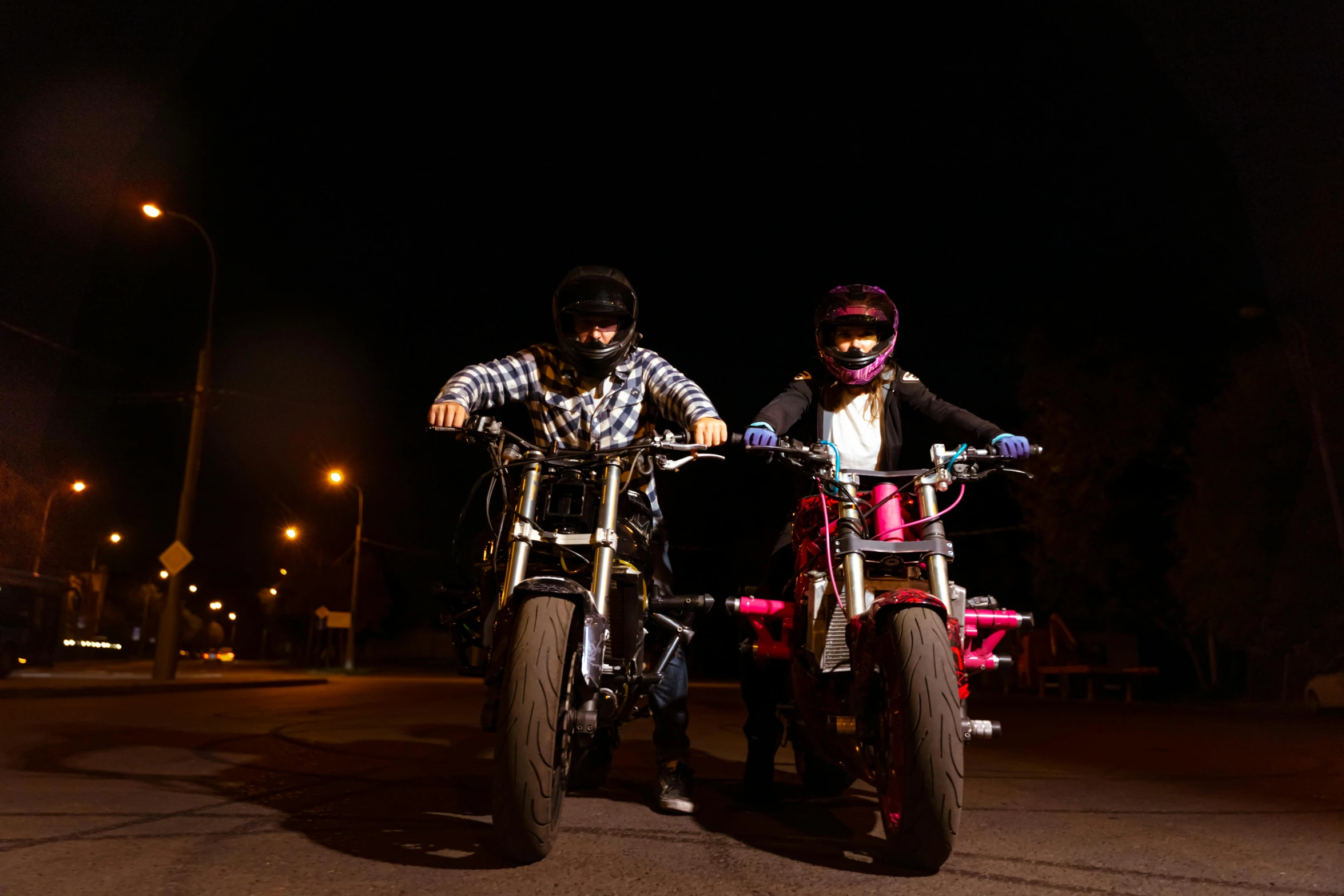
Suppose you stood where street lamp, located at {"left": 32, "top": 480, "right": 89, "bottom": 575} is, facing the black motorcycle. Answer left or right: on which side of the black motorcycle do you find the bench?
left

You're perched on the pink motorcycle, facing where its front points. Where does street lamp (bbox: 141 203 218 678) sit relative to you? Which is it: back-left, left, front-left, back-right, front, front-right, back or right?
back-right

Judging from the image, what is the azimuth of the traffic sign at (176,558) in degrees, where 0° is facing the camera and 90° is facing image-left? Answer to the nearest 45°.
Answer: approximately 0°

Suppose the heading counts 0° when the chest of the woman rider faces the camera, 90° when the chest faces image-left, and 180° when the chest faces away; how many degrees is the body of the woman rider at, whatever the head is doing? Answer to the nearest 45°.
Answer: approximately 0°

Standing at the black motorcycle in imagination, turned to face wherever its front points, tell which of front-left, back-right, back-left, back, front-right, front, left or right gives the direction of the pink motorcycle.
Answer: left

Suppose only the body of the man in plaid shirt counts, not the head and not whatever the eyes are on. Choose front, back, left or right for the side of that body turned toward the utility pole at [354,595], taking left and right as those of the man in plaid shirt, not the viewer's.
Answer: back

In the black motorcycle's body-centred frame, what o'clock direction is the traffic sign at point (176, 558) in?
The traffic sign is roughly at 5 o'clock from the black motorcycle.

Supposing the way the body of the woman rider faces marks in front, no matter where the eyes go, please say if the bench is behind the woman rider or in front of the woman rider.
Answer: behind
